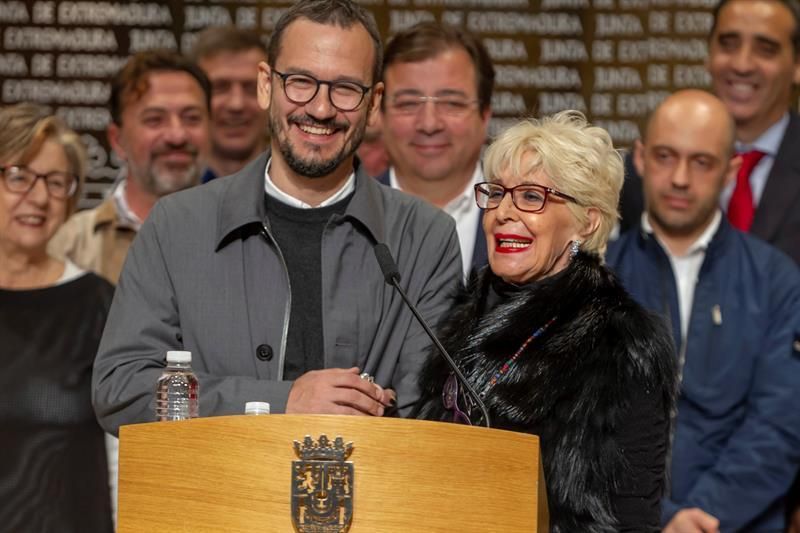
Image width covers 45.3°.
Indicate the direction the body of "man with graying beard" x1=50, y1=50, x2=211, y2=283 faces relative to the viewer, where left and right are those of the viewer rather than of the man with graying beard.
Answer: facing the viewer and to the right of the viewer

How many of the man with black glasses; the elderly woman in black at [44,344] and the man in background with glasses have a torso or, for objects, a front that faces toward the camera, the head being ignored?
3

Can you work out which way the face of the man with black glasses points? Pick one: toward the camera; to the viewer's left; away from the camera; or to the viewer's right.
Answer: toward the camera

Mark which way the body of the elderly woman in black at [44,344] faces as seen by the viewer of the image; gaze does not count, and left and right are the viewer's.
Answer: facing the viewer

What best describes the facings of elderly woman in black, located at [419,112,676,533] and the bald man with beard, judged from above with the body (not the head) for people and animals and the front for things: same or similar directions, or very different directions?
same or similar directions

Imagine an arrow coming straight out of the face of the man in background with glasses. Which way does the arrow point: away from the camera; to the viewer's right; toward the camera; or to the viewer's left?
toward the camera

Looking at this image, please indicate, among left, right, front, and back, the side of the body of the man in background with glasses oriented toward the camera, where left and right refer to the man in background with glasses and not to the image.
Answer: front

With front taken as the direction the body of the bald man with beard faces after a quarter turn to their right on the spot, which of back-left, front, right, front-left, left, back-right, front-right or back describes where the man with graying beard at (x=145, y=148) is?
front-left

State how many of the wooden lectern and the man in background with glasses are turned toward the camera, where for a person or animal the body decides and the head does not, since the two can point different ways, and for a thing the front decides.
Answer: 2

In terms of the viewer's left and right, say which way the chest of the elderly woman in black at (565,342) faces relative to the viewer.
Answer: facing the viewer and to the left of the viewer
